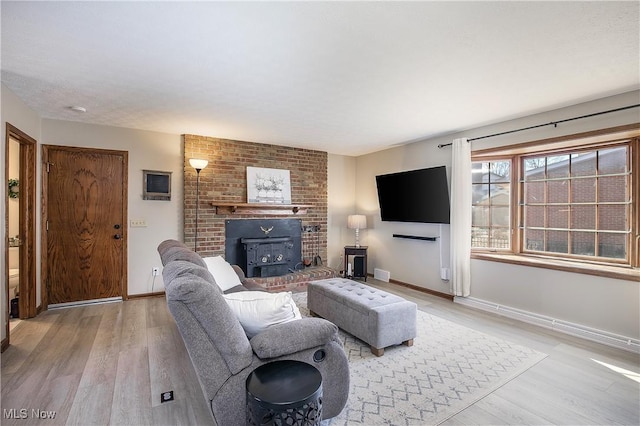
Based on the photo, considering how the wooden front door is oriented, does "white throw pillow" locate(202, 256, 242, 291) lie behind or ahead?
ahead

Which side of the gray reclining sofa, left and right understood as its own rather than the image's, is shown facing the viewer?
right

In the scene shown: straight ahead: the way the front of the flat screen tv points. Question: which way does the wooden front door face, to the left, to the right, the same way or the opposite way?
to the left

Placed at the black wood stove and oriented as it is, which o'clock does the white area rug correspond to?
The white area rug is roughly at 11 o'clock from the black wood stove.

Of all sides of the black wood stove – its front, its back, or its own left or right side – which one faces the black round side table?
front

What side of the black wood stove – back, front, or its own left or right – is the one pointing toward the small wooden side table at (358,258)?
left

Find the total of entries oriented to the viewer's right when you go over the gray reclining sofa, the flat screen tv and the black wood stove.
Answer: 1

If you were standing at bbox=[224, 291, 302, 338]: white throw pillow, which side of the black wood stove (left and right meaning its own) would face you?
front

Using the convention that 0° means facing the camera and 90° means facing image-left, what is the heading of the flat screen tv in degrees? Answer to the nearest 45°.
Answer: approximately 45°

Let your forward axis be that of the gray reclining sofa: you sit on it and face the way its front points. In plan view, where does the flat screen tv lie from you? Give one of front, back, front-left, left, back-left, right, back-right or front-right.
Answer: front-left

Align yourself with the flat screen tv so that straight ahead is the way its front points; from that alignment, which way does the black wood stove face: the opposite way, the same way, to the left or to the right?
to the left

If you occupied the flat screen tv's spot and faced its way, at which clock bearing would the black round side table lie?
The black round side table is roughly at 11 o'clock from the flat screen tv.

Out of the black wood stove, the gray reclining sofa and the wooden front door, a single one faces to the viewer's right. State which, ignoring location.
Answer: the gray reclining sofa
